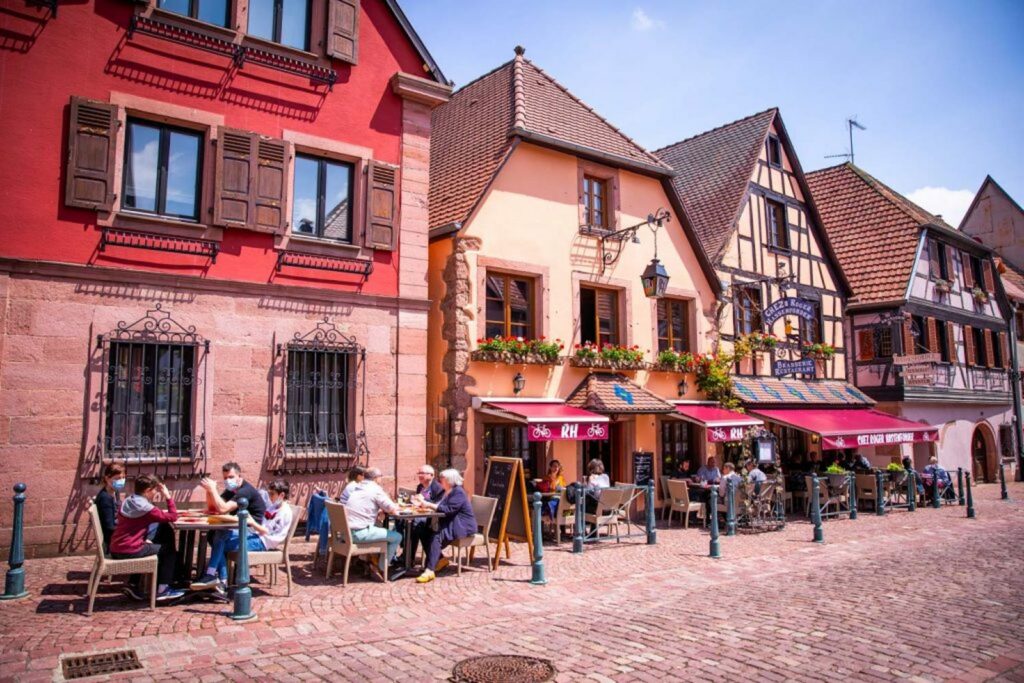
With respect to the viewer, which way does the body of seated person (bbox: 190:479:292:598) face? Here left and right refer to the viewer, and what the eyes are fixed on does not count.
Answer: facing to the left of the viewer

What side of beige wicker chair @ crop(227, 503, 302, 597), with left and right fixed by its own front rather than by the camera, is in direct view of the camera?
left

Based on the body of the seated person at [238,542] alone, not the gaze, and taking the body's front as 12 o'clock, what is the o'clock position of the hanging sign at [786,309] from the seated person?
The hanging sign is roughly at 5 o'clock from the seated person.

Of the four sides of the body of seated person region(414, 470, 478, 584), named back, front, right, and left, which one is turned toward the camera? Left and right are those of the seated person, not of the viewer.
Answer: left

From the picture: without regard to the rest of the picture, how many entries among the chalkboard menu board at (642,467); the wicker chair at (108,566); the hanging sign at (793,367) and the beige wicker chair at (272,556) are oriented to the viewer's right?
1

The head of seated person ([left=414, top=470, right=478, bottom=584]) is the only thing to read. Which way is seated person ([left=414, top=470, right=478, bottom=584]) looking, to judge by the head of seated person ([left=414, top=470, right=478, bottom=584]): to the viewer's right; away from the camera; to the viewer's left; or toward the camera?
to the viewer's left

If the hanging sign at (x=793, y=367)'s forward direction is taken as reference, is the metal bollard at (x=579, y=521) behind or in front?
in front

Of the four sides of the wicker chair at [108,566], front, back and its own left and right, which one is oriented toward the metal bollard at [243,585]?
front

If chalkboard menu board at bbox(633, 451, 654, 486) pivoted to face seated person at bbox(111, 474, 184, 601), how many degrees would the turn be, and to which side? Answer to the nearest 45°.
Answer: approximately 45° to its right

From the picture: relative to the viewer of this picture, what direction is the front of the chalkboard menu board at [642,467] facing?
facing the viewer

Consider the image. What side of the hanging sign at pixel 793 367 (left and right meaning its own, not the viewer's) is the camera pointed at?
front

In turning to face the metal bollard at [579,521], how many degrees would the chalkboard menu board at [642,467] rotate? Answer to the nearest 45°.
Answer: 0° — it already faces it

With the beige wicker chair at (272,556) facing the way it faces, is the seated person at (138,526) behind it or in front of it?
in front

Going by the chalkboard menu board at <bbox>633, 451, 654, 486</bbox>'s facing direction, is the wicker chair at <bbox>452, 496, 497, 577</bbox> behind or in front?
in front

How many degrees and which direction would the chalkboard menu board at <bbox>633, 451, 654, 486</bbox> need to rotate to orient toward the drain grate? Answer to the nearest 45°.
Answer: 0° — it already faces it

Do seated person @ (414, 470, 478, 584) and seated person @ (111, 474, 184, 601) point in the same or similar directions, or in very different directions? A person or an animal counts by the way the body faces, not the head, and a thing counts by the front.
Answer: very different directions
